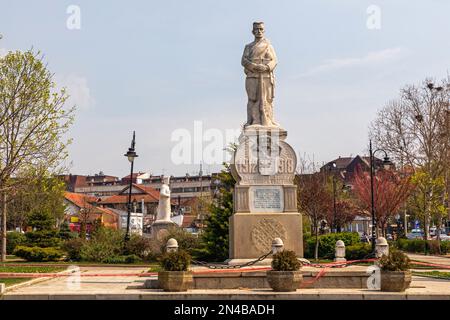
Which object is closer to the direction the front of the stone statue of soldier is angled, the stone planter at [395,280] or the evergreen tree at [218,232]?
the stone planter

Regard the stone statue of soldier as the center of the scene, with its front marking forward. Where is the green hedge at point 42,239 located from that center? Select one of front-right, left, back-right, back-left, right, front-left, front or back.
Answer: back-right

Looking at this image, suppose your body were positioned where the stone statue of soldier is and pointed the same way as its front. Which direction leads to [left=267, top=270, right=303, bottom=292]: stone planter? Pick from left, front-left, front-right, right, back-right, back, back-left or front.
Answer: front

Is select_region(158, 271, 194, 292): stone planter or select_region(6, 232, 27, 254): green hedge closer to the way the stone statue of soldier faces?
the stone planter

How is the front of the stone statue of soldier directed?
toward the camera

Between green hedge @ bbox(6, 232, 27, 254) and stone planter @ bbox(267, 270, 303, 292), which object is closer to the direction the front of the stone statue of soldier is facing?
the stone planter

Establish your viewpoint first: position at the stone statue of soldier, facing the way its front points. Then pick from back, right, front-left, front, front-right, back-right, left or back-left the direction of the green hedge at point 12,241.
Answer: back-right

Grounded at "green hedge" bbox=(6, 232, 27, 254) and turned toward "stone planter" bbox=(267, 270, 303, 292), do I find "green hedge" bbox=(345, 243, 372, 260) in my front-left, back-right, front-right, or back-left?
front-left

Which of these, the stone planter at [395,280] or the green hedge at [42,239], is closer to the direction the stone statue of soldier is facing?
the stone planter

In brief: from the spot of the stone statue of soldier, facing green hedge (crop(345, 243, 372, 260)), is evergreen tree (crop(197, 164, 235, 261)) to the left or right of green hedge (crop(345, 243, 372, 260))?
left
